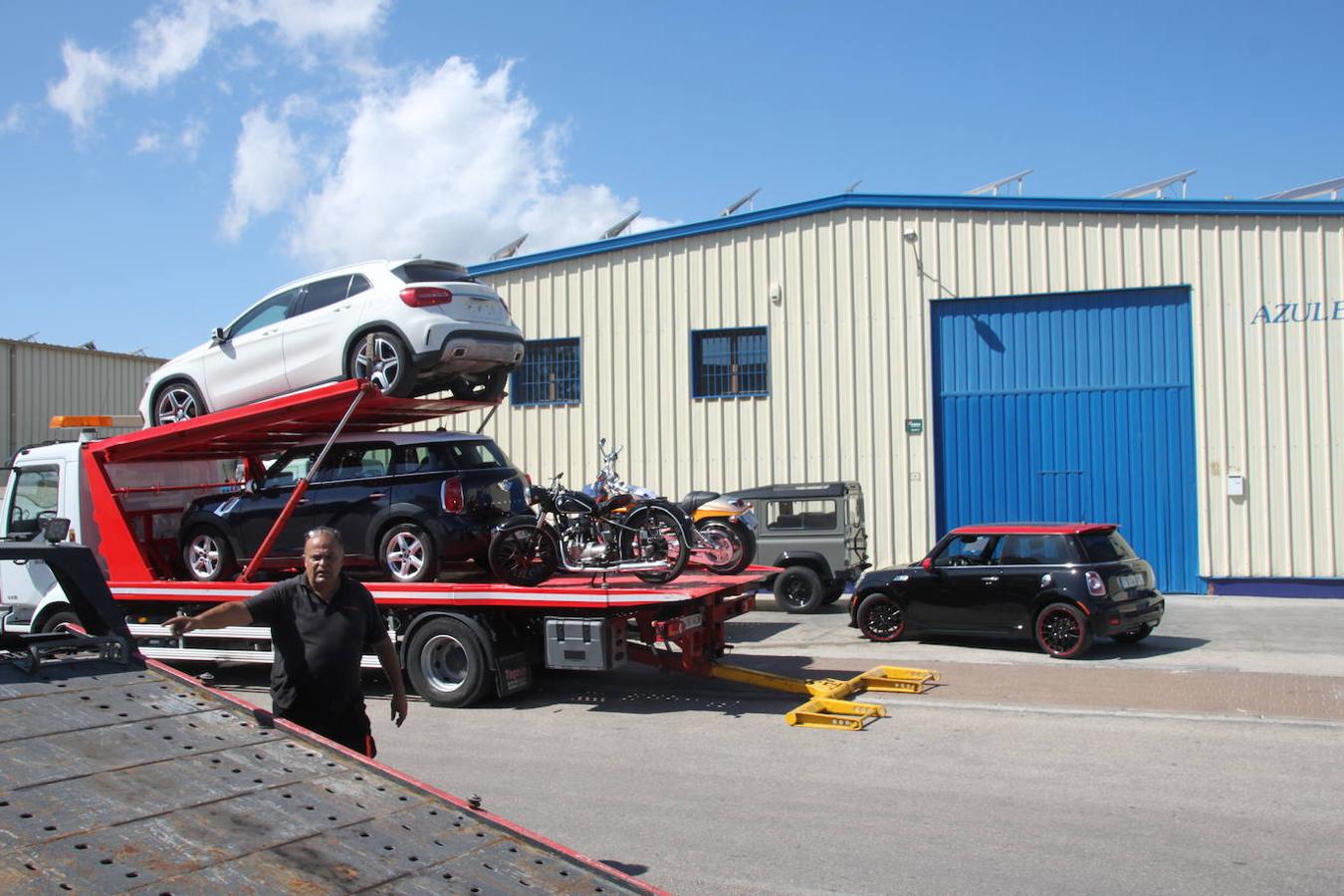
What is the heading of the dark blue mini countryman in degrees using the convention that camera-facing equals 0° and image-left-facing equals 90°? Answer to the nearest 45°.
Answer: approximately 135°

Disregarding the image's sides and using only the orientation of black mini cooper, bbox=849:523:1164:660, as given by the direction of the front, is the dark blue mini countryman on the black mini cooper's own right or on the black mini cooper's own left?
on the black mini cooper's own left

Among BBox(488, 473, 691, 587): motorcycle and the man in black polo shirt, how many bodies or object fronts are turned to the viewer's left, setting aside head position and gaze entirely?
1

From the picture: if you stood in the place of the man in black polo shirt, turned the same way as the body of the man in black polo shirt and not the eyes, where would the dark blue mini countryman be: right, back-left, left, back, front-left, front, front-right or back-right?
back

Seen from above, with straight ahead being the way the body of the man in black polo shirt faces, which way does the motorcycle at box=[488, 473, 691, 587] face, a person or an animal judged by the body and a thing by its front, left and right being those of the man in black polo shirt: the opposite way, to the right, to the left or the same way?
to the right

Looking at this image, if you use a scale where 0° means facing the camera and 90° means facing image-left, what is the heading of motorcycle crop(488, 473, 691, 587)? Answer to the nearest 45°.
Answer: approximately 90°

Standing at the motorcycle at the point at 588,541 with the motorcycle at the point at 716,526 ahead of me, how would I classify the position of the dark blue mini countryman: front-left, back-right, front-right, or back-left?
back-left

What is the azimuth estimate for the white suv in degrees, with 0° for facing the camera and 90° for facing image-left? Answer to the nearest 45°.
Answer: approximately 135°
